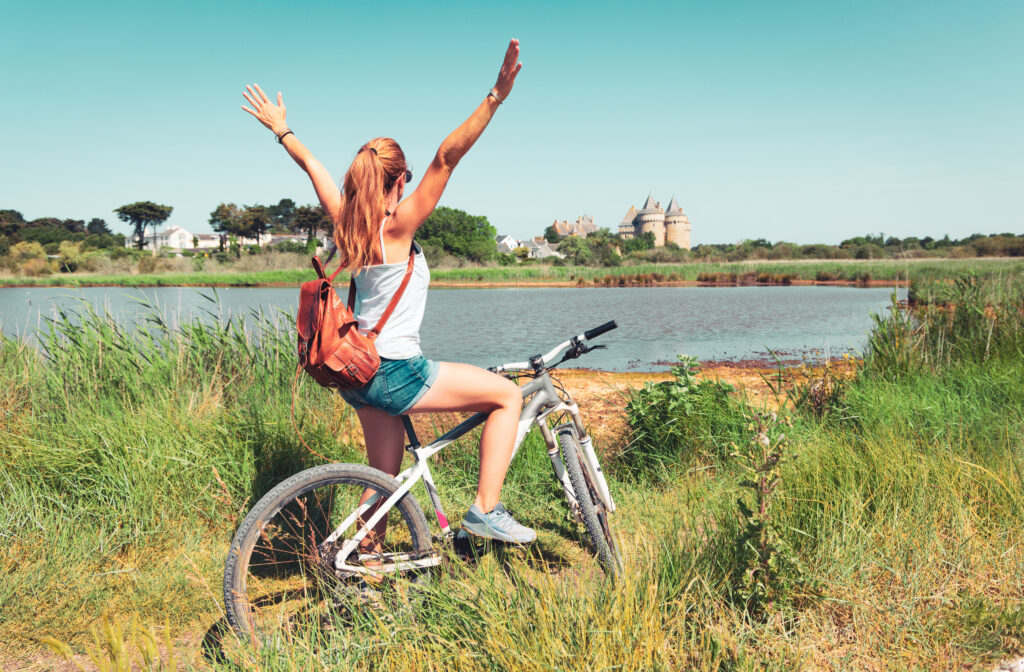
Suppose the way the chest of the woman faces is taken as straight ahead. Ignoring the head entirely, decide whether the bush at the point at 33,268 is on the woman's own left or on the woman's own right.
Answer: on the woman's own left

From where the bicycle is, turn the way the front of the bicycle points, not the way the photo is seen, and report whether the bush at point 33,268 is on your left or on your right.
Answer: on your left

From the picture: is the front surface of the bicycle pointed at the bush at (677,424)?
yes

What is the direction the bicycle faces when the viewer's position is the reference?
facing away from the viewer and to the right of the viewer

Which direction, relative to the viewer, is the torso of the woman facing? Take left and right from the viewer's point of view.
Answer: facing away from the viewer and to the right of the viewer

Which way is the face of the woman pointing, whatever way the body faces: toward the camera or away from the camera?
away from the camera

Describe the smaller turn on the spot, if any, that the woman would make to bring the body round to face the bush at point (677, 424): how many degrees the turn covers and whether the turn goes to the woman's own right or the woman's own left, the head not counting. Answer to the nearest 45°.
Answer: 0° — they already face it
